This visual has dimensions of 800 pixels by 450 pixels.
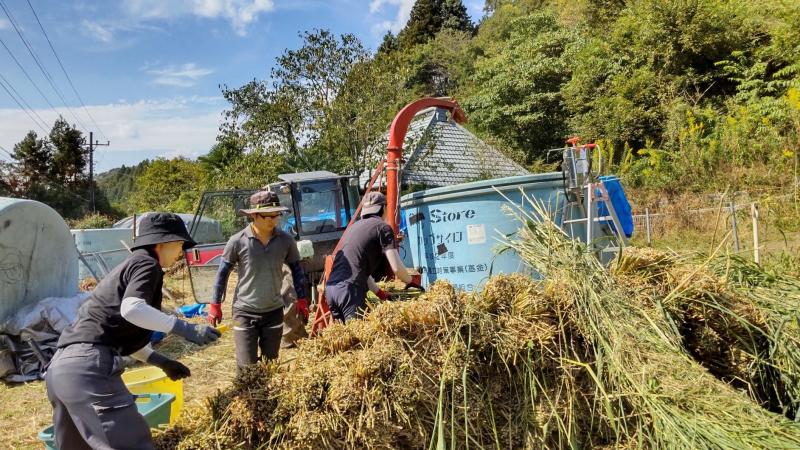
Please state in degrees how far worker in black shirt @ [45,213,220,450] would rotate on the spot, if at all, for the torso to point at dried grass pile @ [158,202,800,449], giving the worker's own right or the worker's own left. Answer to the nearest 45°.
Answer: approximately 45° to the worker's own right

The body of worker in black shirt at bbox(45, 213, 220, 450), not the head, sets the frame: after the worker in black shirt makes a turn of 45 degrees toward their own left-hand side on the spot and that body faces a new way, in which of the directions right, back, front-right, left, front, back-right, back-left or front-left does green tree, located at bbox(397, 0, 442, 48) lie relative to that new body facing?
front

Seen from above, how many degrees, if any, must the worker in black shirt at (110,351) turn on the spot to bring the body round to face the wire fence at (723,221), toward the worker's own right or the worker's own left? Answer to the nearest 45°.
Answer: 0° — they already face it

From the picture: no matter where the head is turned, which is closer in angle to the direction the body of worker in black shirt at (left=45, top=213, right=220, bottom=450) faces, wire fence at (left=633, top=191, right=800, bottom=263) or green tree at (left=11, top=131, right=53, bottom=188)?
the wire fence

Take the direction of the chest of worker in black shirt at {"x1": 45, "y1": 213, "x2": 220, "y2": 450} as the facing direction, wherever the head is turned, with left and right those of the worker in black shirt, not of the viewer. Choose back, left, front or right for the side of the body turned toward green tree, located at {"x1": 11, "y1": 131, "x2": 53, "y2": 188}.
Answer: left

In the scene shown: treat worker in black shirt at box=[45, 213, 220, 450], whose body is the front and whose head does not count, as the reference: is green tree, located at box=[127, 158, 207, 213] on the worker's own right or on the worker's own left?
on the worker's own left

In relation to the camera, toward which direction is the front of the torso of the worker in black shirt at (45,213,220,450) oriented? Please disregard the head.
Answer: to the viewer's right

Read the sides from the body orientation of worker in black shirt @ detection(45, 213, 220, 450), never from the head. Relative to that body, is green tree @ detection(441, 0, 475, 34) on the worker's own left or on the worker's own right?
on the worker's own left

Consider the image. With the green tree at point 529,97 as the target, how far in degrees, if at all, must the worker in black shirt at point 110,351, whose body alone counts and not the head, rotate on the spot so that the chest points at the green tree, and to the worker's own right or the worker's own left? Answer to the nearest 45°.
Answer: approximately 45° to the worker's own left

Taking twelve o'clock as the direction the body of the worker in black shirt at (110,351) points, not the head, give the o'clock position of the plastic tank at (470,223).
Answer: The plastic tank is roughly at 11 o'clock from the worker in black shirt.

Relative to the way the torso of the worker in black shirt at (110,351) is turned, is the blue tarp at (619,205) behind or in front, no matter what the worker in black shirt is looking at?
in front

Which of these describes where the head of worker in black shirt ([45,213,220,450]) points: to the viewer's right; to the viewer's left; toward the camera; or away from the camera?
to the viewer's right
